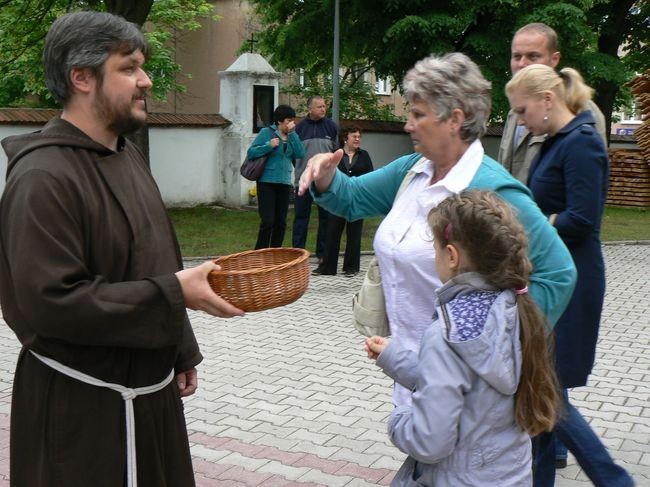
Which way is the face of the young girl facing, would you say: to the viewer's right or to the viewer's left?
to the viewer's left

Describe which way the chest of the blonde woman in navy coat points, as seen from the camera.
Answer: to the viewer's left

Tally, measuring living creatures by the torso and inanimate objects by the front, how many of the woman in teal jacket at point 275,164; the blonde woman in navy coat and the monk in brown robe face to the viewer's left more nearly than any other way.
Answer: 1

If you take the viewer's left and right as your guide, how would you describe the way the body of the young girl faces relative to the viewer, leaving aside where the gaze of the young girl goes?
facing away from the viewer and to the left of the viewer

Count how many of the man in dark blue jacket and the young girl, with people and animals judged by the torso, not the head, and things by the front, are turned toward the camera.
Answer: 1

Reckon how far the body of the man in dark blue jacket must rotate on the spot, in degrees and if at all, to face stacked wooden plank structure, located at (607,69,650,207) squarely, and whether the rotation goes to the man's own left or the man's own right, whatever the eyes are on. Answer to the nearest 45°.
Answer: approximately 135° to the man's own left

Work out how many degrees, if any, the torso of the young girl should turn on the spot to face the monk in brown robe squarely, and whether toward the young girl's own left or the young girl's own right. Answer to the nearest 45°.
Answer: approximately 45° to the young girl's own left

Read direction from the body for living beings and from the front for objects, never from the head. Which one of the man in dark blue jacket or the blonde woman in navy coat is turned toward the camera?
the man in dark blue jacket

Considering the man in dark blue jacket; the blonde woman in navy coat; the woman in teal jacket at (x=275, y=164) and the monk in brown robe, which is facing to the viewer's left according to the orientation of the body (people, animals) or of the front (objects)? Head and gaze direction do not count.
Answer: the blonde woman in navy coat

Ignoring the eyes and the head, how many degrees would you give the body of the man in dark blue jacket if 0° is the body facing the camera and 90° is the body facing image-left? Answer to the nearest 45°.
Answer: approximately 0°

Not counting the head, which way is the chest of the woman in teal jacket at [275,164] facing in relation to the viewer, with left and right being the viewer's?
facing the viewer and to the right of the viewer

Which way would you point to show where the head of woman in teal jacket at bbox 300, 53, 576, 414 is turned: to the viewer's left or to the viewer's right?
to the viewer's left

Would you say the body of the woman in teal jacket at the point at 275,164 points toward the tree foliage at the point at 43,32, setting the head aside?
no

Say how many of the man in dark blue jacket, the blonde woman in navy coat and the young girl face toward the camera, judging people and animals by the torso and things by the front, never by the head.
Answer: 1

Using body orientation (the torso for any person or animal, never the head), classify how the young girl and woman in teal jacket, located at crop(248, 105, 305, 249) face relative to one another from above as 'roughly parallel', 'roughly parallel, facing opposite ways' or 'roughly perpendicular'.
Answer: roughly parallel, facing opposite ways

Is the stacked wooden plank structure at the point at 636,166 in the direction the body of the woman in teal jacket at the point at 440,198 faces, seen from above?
no

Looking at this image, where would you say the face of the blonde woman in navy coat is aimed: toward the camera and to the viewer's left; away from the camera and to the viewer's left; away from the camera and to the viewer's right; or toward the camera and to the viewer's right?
toward the camera and to the viewer's left
